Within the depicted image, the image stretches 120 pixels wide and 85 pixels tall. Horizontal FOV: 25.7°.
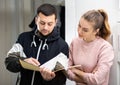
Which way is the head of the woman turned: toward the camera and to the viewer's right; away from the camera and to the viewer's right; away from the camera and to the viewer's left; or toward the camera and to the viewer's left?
toward the camera and to the viewer's left

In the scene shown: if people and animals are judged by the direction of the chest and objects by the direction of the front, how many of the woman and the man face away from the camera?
0

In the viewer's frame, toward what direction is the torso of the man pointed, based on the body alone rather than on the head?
toward the camera

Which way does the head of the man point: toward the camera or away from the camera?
toward the camera

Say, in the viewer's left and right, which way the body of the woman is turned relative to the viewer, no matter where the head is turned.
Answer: facing the viewer and to the left of the viewer
